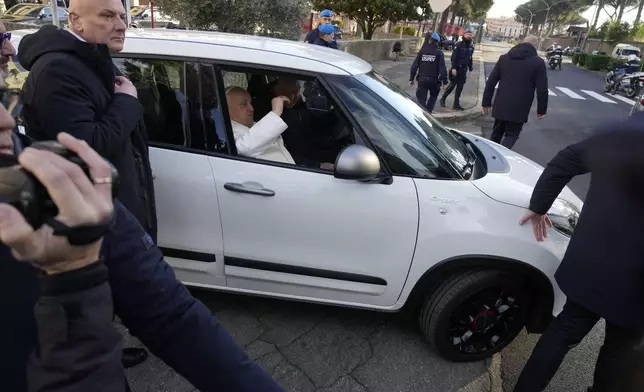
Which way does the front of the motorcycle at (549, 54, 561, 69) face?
toward the camera

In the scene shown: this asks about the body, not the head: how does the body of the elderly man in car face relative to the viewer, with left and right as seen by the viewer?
facing to the right of the viewer

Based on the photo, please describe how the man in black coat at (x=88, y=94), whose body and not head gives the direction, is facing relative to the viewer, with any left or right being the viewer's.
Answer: facing to the right of the viewer

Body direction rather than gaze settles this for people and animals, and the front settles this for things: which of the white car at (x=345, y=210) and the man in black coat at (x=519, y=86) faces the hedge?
the man in black coat

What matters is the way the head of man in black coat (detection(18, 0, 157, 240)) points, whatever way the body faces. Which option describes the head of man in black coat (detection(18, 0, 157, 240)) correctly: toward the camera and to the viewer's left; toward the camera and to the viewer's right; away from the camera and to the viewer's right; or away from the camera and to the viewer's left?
toward the camera and to the viewer's right

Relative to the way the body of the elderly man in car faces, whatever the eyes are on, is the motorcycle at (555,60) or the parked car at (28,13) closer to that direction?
the motorcycle

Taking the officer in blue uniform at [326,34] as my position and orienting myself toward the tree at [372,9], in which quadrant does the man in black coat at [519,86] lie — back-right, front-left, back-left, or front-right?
back-right

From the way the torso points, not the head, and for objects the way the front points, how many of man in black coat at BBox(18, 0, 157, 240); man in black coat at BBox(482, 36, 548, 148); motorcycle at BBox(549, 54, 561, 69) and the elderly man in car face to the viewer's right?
2

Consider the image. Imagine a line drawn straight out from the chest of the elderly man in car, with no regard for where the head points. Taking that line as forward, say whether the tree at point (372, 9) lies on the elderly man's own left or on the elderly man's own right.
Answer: on the elderly man's own left

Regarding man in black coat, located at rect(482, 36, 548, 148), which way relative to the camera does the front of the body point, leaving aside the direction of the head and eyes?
away from the camera
